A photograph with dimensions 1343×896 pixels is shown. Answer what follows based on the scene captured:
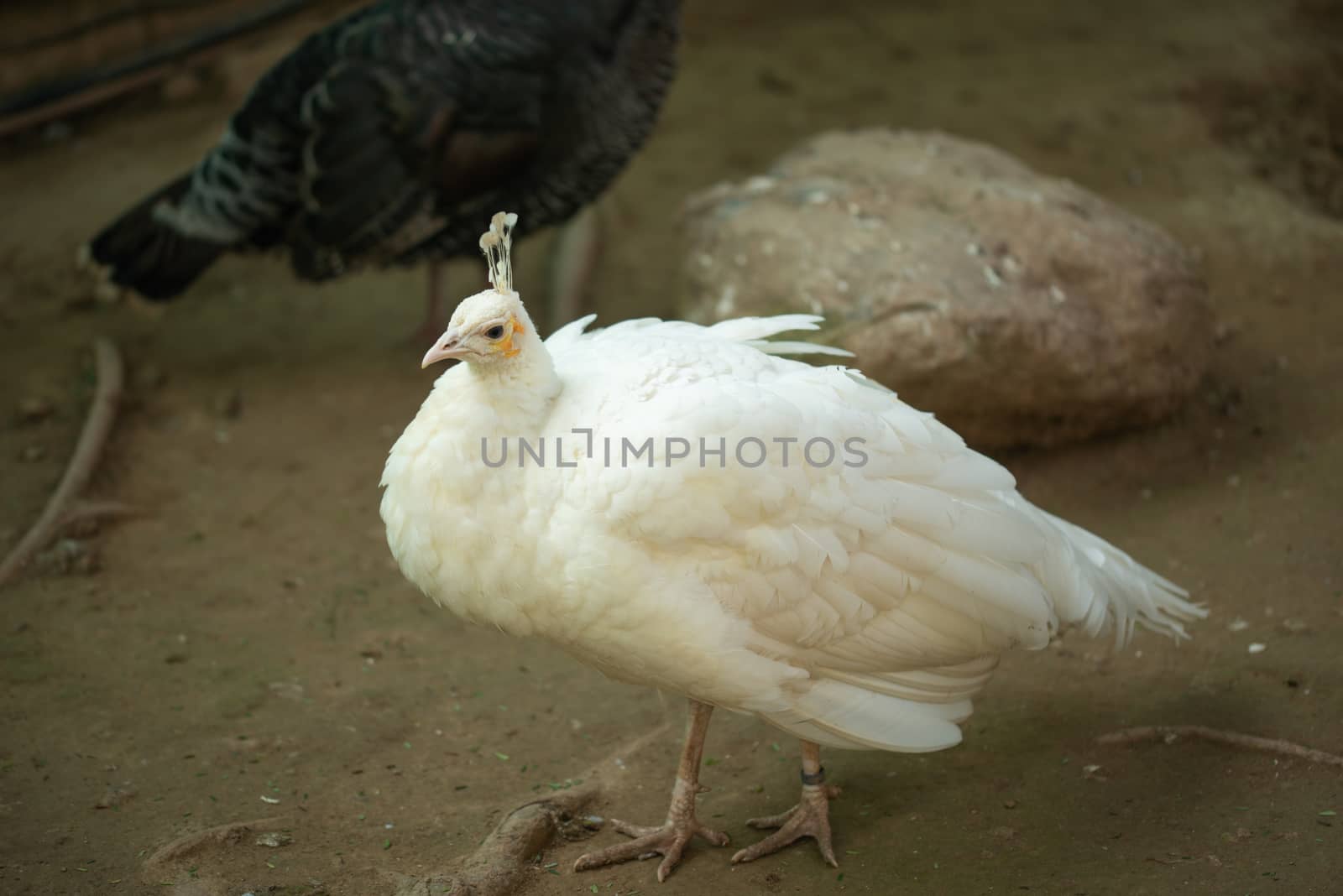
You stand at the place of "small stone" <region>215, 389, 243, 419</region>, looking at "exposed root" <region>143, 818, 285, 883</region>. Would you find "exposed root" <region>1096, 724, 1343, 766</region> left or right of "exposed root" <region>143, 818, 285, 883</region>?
left

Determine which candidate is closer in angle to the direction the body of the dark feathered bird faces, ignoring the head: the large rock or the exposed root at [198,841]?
the large rock

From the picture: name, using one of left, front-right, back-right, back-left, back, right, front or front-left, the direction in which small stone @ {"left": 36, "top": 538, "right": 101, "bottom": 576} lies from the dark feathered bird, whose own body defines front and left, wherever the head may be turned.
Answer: back-right

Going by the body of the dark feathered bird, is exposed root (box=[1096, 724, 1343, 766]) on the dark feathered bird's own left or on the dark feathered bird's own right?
on the dark feathered bird's own right

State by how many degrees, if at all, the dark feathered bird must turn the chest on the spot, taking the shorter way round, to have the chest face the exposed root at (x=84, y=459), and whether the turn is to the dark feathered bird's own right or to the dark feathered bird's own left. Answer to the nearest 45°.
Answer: approximately 135° to the dark feathered bird's own right

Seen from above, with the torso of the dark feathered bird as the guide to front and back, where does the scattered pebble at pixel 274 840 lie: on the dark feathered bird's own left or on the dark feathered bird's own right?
on the dark feathered bird's own right

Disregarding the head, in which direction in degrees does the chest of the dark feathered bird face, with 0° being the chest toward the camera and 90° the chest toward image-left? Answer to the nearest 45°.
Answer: approximately 270°

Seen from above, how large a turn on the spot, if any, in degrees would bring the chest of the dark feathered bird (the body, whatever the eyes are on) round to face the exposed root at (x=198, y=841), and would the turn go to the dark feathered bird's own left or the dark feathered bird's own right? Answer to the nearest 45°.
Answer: approximately 90° to the dark feathered bird's own right
